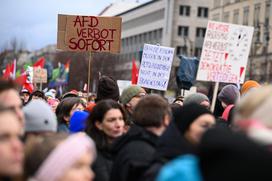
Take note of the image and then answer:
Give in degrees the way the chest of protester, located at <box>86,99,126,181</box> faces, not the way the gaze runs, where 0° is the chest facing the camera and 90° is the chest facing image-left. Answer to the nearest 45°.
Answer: approximately 315°

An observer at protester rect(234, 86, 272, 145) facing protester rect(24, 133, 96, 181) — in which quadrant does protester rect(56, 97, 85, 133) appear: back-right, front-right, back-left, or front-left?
front-right

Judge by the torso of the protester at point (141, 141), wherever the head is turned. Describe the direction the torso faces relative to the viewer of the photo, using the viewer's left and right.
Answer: facing away from the viewer and to the right of the viewer
